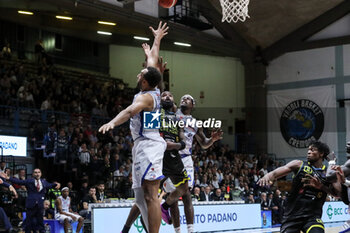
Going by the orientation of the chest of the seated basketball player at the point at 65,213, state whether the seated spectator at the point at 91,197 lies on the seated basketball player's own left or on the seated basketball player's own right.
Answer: on the seated basketball player's own left

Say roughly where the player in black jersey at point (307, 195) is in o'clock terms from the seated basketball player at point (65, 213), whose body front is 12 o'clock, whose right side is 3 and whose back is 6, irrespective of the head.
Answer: The player in black jersey is roughly at 1 o'clock from the seated basketball player.

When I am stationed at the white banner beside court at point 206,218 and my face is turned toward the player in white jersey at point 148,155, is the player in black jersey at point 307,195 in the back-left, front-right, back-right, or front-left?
front-left

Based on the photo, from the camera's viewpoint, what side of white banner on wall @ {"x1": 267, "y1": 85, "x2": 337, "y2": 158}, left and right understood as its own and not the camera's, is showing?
front

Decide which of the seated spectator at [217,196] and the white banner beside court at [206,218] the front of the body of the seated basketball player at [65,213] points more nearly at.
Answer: the white banner beside court

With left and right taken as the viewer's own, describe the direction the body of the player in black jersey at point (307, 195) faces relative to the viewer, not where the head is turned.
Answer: facing the viewer

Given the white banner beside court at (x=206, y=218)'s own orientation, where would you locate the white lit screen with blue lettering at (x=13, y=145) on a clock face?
the white lit screen with blue lettering at (x=13, y=145) is roughly at 4 o'clock from the white banner beside court at (x=206, y=218).

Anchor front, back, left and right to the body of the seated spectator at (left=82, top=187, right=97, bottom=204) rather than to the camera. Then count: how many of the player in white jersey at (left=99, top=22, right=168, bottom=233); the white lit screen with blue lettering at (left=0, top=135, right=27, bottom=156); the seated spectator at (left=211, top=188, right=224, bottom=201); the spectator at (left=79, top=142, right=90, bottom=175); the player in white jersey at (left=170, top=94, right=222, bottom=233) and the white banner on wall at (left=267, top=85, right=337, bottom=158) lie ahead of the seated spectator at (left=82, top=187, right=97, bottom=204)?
2

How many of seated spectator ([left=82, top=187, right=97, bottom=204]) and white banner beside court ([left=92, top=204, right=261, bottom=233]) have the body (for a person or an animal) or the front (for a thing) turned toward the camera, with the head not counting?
2

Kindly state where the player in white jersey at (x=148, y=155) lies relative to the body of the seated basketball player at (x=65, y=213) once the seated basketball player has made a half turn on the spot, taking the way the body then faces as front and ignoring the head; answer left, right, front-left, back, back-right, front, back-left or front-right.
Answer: back-left

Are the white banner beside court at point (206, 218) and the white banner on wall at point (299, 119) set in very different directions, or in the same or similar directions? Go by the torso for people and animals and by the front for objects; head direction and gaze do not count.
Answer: same or similar directions

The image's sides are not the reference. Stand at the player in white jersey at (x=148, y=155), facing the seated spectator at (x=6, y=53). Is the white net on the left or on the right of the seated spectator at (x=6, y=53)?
right
